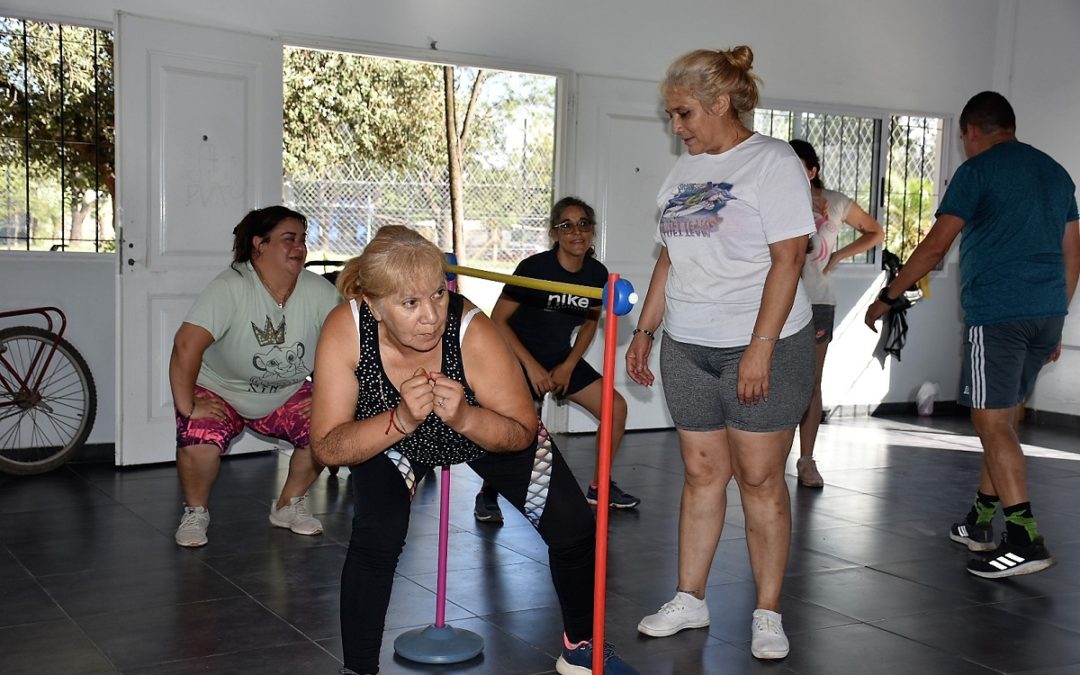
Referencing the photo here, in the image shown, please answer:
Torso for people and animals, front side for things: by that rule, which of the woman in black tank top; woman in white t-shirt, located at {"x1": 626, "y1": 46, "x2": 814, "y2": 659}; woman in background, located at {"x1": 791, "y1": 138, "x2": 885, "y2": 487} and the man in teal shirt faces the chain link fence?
the man in teal shirt

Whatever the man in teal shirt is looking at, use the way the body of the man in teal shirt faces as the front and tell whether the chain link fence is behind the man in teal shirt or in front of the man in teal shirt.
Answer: in front

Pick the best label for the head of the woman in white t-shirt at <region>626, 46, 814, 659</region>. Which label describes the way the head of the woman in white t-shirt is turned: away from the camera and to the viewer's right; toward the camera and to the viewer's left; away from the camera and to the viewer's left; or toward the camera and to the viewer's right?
toward the camera and to the viewer's left

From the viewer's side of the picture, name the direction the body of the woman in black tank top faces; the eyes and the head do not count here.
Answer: toward the camera

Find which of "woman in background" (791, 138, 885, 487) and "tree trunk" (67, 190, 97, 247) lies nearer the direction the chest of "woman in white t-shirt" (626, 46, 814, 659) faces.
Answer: the tree trunk

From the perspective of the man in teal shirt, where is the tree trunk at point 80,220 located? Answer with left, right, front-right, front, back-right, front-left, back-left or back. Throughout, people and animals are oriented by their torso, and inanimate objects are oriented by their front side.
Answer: front-left

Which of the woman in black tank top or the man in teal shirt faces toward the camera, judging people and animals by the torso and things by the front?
the woman in black tank top

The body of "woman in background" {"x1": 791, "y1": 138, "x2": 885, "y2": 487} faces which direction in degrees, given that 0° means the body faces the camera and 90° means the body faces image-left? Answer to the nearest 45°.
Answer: approximately 45°

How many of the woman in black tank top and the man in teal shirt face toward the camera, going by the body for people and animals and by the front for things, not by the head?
1

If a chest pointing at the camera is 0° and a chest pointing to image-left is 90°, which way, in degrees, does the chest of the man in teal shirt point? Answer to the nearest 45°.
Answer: approximately 135°

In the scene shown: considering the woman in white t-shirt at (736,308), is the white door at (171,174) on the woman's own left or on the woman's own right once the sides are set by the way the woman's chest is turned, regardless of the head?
on the woman's own right

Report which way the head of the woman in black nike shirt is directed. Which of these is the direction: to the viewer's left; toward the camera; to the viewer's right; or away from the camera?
toward the camera
